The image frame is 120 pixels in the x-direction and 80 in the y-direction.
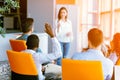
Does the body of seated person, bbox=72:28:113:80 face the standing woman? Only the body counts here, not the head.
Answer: yes

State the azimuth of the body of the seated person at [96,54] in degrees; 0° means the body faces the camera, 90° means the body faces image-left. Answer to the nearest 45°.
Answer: approximately 180°

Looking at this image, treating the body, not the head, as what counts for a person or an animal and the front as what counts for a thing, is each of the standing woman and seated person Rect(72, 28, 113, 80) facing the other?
yes

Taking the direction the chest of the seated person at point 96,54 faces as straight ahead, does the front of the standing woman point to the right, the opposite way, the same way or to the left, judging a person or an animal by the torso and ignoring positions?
the opposite way

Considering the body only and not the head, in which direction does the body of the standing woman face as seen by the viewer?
toward the camera

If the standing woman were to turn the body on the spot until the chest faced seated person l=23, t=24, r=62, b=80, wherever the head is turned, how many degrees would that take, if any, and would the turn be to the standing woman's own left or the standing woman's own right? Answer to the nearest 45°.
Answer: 0° — they already face them

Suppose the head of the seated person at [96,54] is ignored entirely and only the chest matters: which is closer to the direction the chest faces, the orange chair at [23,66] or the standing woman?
the standing woman

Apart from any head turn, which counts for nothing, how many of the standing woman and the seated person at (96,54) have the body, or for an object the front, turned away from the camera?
1

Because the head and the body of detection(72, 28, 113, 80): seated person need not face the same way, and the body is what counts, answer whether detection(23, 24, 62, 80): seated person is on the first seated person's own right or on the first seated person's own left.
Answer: on the first seated person's own left

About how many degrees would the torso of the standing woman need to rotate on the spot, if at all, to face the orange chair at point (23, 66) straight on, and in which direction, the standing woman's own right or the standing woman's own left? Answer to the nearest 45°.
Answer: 0° — they already face it

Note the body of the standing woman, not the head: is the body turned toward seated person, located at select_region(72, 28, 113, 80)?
yes
